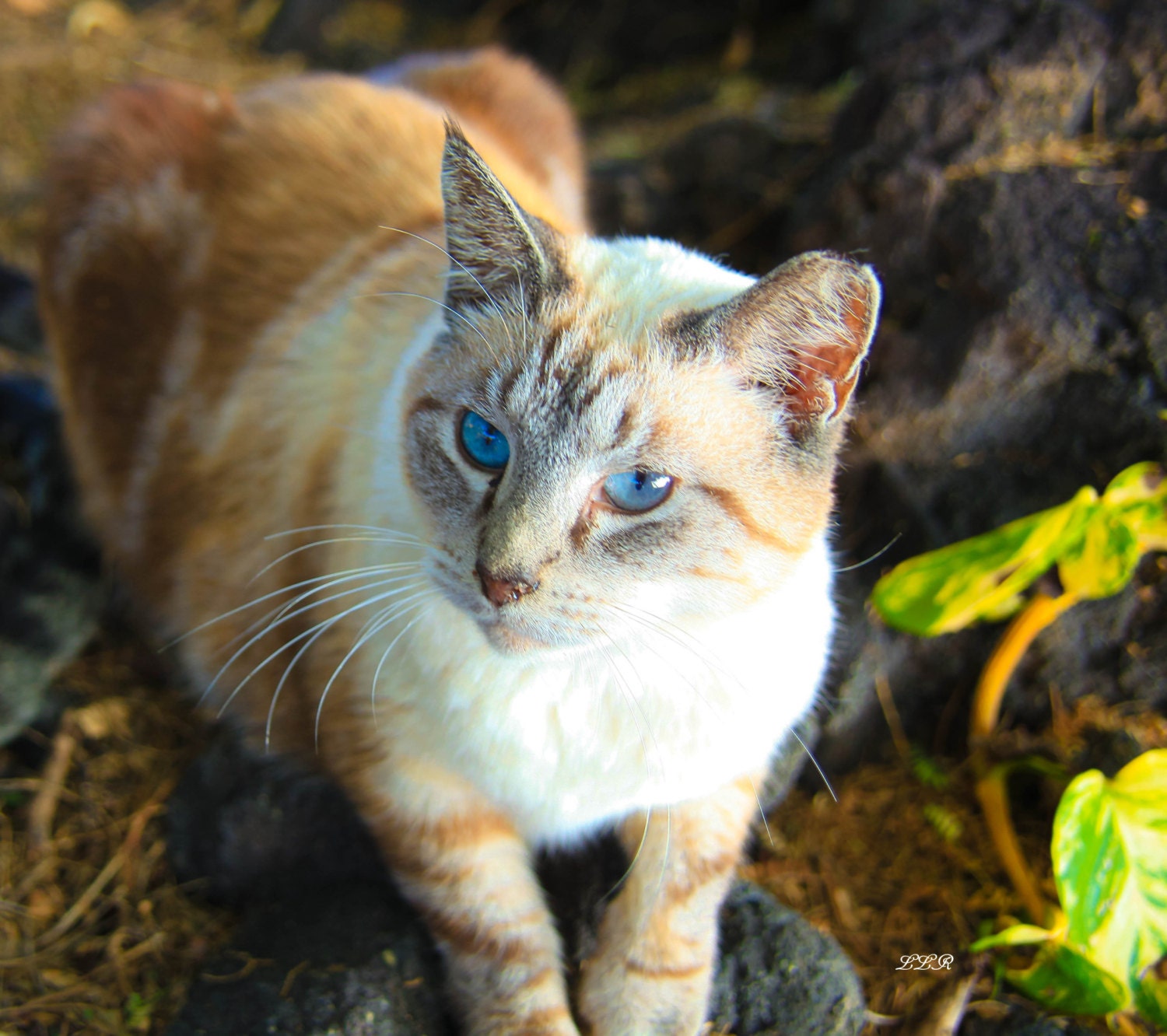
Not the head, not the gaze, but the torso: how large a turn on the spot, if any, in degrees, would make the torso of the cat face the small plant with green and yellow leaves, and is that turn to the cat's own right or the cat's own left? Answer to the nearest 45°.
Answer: approximately 45° to the cat's own left
